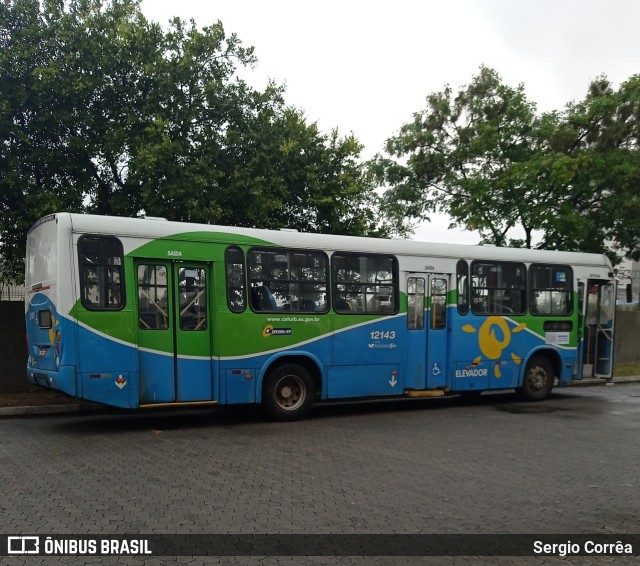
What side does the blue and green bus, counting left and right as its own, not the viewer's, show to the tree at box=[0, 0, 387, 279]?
left

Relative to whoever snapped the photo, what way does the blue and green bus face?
facing away from the viewer and to the right of the viewer

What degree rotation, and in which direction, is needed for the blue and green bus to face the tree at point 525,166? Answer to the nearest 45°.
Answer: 0° — it already faces it
